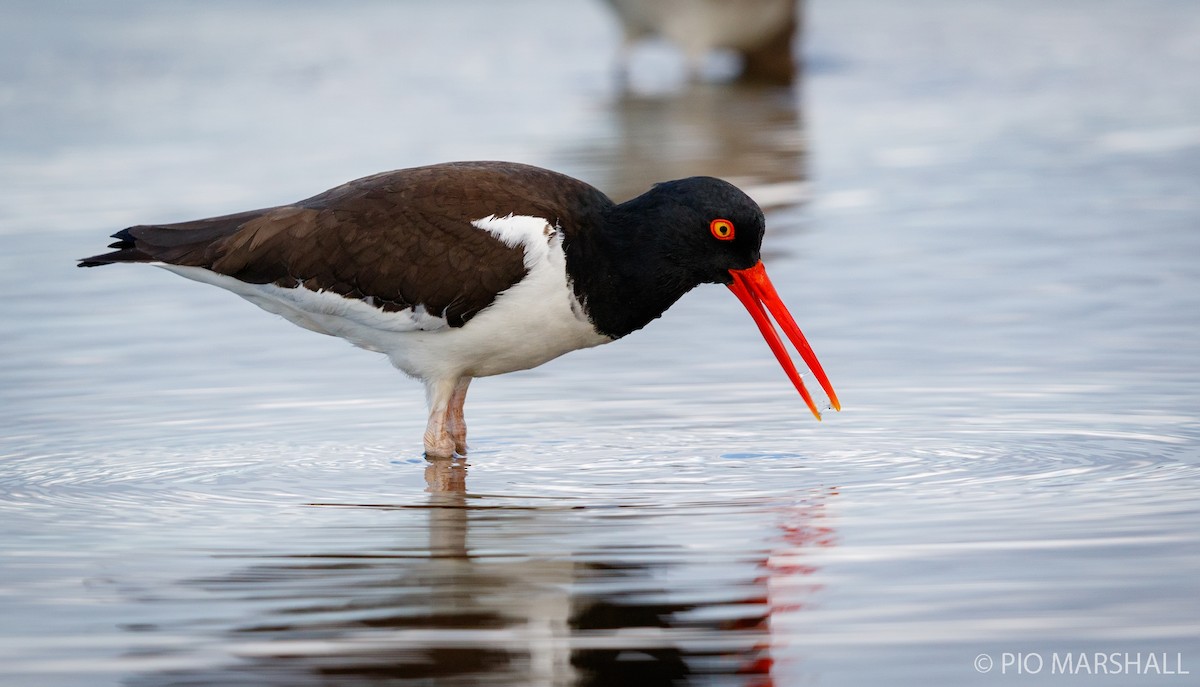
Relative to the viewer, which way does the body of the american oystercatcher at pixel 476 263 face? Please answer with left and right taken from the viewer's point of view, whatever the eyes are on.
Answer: facing to the right of the viewer
